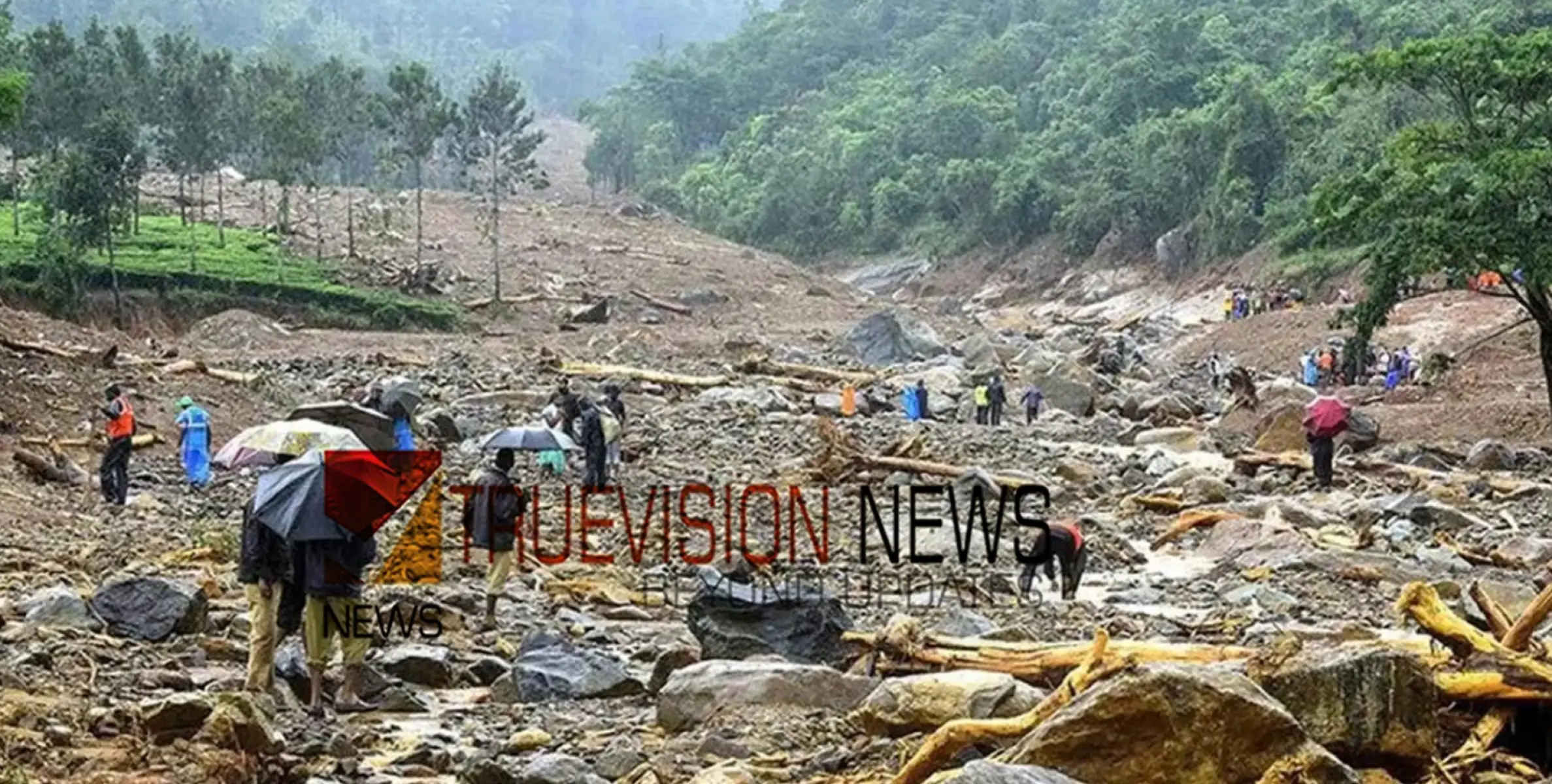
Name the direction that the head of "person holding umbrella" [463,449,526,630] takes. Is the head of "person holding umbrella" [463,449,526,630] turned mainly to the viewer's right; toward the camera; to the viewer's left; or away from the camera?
away from the camera

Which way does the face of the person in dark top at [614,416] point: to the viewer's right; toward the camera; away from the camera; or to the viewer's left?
away from the camera

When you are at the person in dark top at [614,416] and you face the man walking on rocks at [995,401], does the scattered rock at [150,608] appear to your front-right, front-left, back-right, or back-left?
back-right

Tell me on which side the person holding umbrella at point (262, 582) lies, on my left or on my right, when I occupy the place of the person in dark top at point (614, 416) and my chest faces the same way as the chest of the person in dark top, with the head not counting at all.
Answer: on my left
